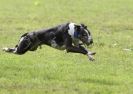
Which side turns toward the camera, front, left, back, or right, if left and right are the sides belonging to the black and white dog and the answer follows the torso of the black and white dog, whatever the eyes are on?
right
